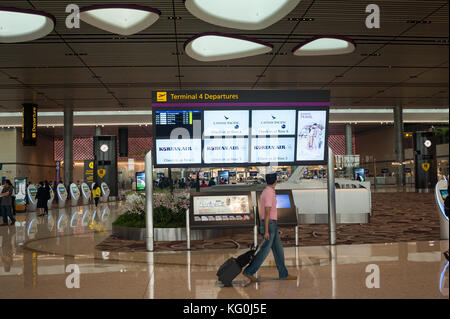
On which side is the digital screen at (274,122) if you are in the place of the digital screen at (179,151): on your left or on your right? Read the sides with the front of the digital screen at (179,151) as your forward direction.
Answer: on your left

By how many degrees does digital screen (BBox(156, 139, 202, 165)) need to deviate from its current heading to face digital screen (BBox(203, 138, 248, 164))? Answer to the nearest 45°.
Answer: approximately 90° to its left

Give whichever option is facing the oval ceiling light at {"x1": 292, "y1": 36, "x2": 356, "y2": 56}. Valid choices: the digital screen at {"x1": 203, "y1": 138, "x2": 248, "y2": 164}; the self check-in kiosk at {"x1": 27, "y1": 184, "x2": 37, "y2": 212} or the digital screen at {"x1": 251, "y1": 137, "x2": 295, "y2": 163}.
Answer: the self check-in kiosk

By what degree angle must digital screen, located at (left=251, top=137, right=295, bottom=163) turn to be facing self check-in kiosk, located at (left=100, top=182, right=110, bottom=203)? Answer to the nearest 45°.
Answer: approximately 135° to its right

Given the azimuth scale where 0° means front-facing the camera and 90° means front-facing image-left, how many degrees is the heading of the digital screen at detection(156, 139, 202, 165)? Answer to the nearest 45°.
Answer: approximately 0°

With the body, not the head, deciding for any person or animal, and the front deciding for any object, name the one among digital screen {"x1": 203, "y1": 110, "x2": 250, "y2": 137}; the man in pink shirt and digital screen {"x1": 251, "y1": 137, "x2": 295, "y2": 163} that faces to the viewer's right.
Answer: the man in pink shirt

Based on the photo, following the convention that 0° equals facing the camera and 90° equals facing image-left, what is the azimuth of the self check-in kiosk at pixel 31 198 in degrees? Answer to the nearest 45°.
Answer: approximately 315°

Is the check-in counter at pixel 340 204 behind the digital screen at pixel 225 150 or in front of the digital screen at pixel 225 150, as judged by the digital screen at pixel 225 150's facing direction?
behind

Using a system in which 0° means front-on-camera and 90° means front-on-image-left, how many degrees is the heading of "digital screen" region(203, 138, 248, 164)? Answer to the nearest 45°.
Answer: approximately 0°
